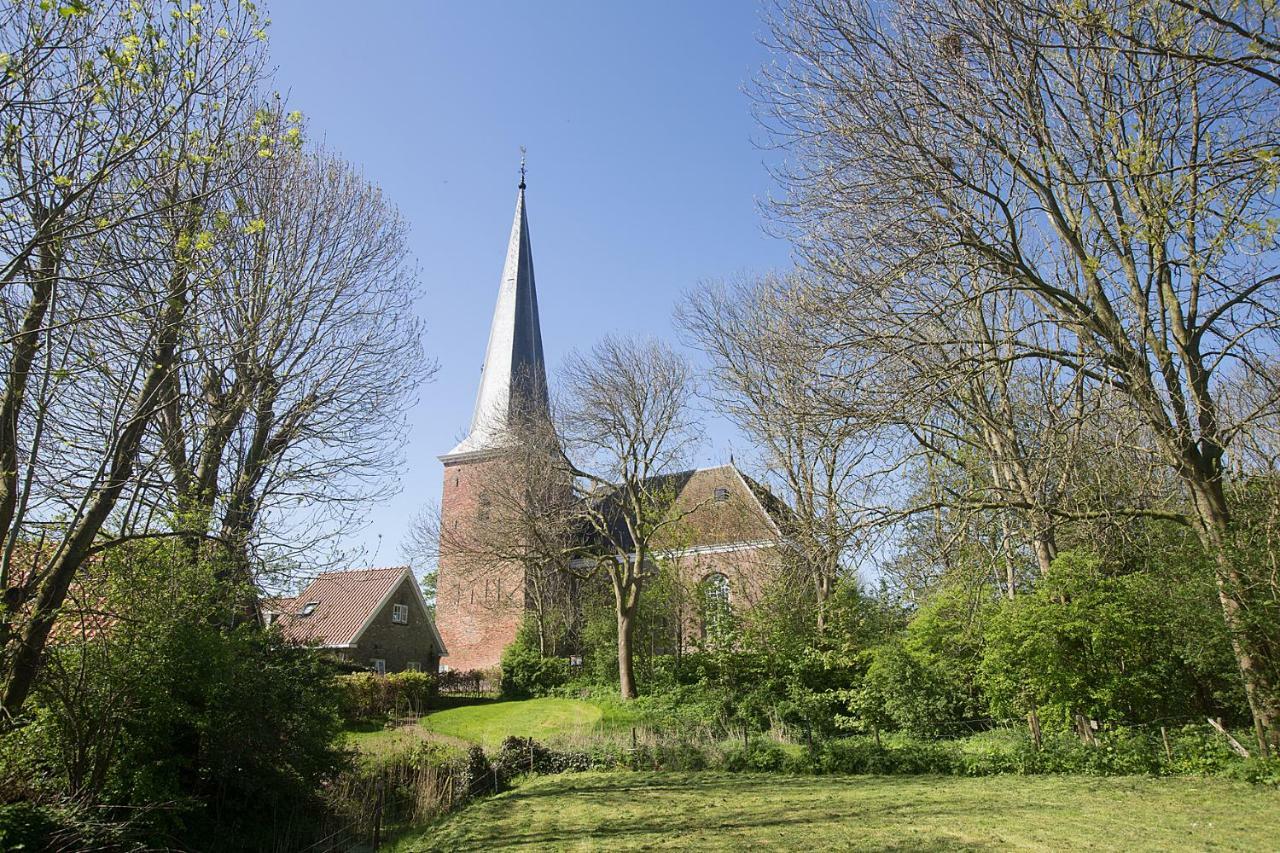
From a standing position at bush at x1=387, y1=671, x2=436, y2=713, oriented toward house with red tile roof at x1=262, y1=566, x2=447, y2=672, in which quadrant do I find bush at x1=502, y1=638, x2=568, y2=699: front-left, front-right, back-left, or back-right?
front-right

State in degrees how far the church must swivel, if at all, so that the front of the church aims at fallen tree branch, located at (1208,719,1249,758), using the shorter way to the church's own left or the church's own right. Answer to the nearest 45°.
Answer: approximately 135° to the church's own left

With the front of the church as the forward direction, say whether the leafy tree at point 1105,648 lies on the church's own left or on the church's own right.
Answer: on the church's own left

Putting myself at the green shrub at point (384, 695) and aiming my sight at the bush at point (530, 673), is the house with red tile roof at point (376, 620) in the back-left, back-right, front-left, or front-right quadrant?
front-left

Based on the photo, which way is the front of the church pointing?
to the viewer's left

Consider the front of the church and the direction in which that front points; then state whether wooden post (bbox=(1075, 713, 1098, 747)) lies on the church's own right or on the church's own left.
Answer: on the church's own left

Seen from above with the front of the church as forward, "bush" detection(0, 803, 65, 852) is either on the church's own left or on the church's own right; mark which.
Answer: on the church's own left
